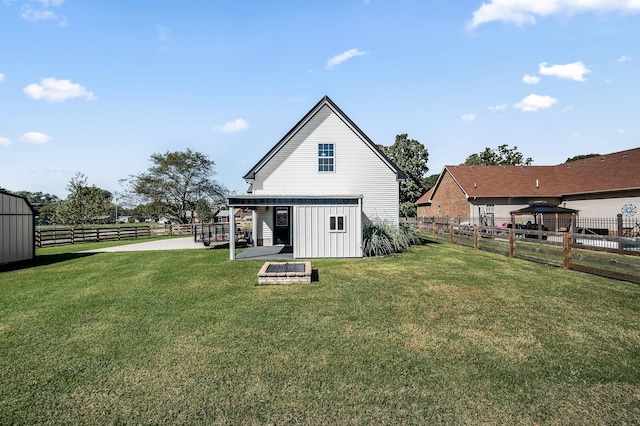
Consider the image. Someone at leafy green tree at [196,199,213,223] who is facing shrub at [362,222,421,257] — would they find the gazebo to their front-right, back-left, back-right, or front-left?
front-left

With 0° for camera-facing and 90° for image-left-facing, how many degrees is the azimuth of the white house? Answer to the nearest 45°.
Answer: approximately 0°

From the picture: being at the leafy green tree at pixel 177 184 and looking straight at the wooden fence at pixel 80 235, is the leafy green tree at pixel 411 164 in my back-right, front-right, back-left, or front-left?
back-left

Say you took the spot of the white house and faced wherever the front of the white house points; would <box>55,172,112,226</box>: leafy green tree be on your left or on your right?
on your right

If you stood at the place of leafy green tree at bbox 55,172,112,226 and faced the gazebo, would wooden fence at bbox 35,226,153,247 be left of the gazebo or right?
right

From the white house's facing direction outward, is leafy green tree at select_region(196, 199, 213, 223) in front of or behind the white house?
behind

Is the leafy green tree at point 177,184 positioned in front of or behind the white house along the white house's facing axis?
behind

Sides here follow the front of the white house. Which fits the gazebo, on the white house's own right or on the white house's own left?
on the white house's own left

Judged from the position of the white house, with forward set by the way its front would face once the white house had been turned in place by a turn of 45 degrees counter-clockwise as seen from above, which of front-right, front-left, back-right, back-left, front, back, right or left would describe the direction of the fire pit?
front-right

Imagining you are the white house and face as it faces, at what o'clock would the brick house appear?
The brick house is roughly at 8 o'clock from the white house.
